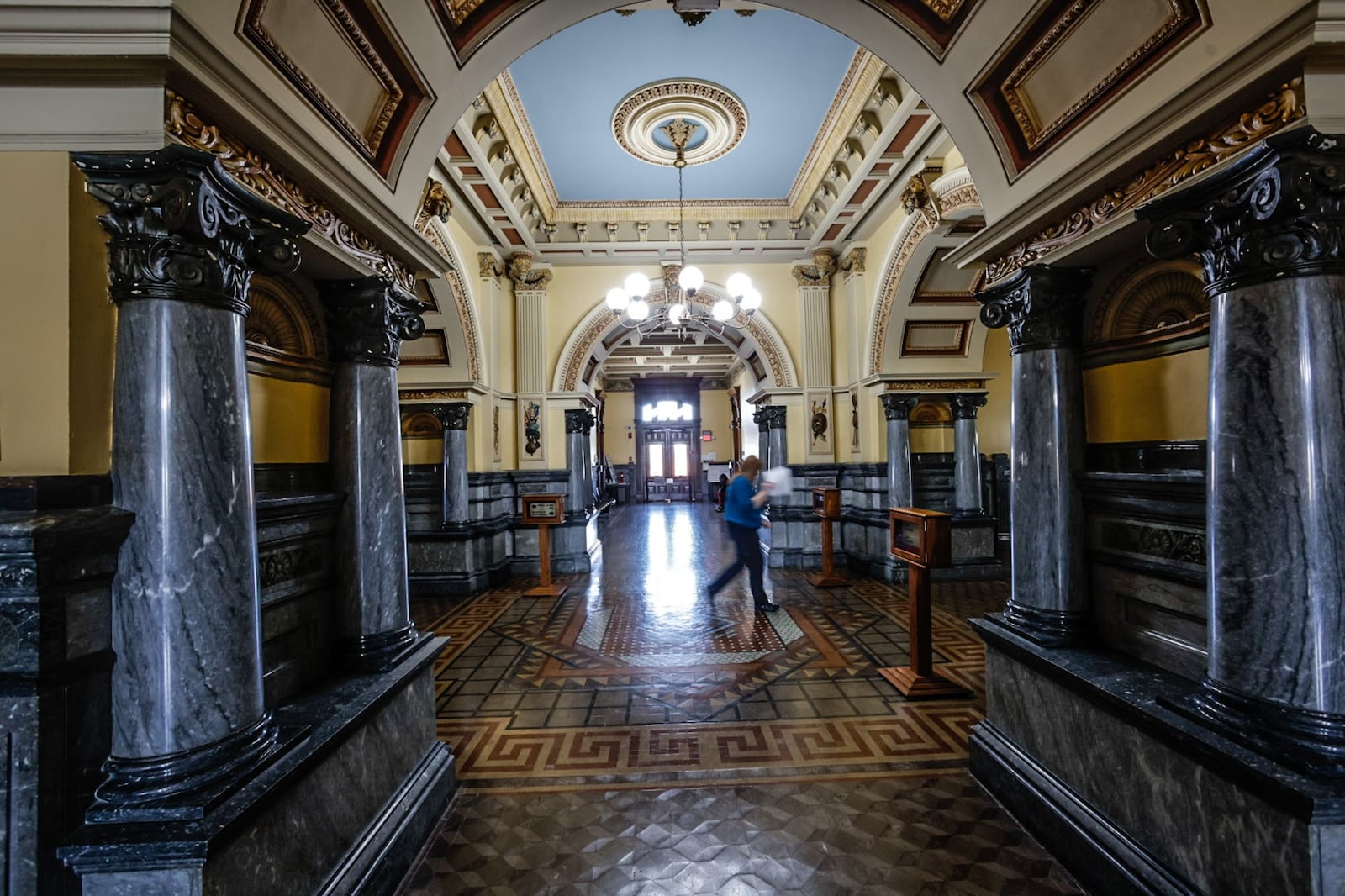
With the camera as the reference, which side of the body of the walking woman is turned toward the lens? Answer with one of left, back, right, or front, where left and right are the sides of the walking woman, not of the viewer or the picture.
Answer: right

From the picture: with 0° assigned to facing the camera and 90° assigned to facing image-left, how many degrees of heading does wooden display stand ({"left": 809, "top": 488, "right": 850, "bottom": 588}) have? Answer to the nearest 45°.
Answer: approximately 45°

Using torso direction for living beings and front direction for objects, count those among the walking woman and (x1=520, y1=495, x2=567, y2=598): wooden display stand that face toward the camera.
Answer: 1

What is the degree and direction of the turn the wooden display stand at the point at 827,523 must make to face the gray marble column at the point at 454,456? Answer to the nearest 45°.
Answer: approximately 45° to its right

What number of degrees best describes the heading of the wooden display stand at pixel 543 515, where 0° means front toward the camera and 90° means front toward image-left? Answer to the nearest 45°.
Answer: approximately 0°

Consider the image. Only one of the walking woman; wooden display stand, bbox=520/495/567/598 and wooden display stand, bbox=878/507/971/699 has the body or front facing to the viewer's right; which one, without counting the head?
the walking woman
